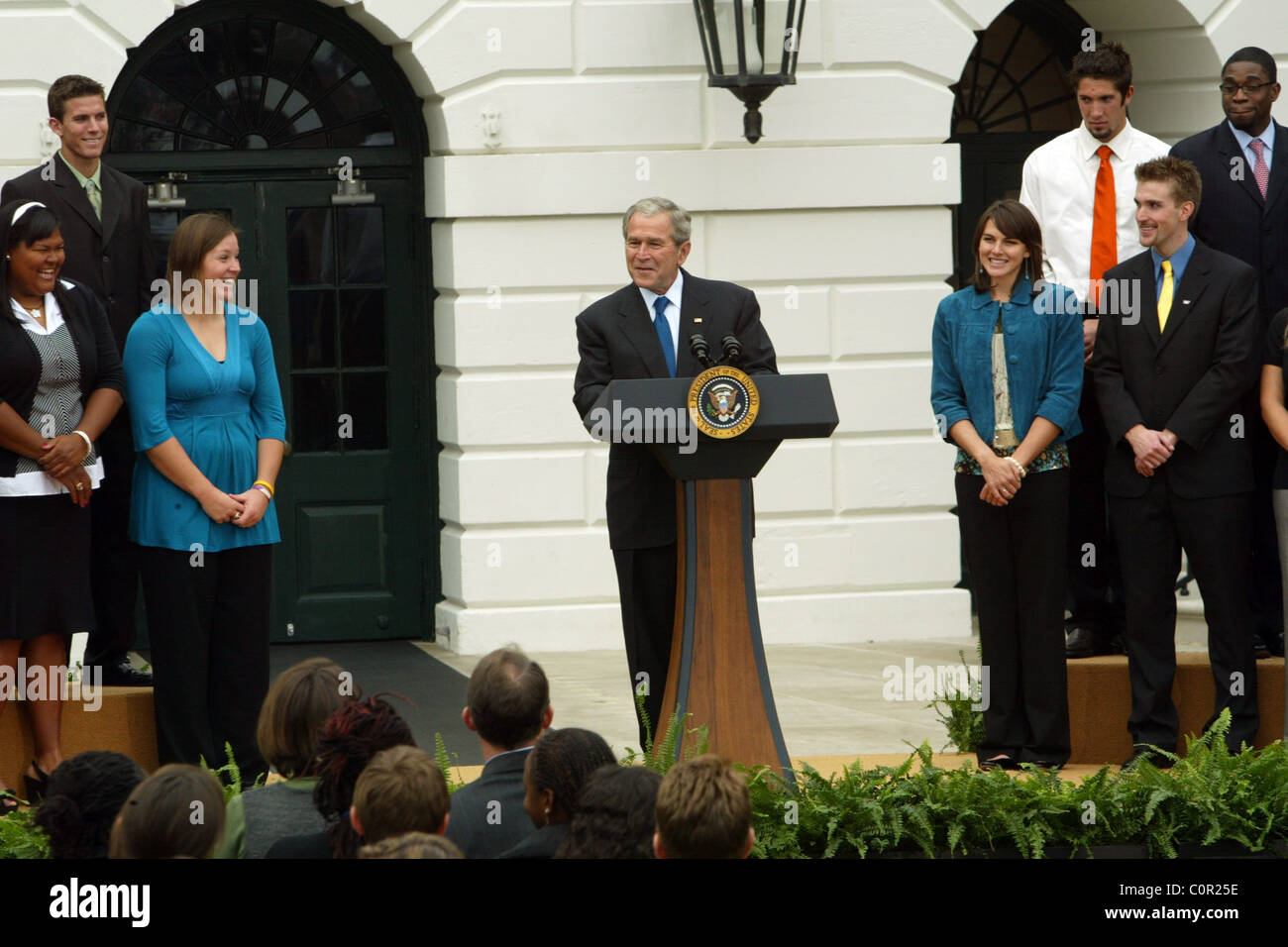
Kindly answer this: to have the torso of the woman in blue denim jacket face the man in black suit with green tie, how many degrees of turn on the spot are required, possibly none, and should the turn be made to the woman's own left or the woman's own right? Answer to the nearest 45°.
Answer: approximately 90° to the woman's own right

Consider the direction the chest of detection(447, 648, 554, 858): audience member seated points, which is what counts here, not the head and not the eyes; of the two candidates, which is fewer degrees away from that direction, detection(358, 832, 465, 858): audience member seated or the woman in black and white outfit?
the woman in black and white outfit

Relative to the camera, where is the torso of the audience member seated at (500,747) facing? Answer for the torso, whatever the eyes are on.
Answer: away from the camera

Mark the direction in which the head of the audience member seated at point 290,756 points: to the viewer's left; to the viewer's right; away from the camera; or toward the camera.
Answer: away from the camera

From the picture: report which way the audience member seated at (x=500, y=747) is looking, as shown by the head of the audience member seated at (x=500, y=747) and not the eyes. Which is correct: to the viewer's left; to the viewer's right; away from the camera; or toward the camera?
away from the camera

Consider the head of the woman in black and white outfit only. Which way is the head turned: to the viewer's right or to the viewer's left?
to the viewer's right

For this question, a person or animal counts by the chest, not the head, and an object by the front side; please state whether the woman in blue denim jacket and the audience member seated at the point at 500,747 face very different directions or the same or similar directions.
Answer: very different directions

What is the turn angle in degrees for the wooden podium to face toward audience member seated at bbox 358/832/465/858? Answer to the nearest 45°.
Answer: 0° — it already faces them

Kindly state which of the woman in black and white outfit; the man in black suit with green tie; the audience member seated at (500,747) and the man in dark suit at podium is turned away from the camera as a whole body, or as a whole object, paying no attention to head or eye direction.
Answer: the audience member seated

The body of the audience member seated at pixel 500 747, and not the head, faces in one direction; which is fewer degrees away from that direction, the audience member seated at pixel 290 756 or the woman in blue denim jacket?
the woman in blue denim jacket
